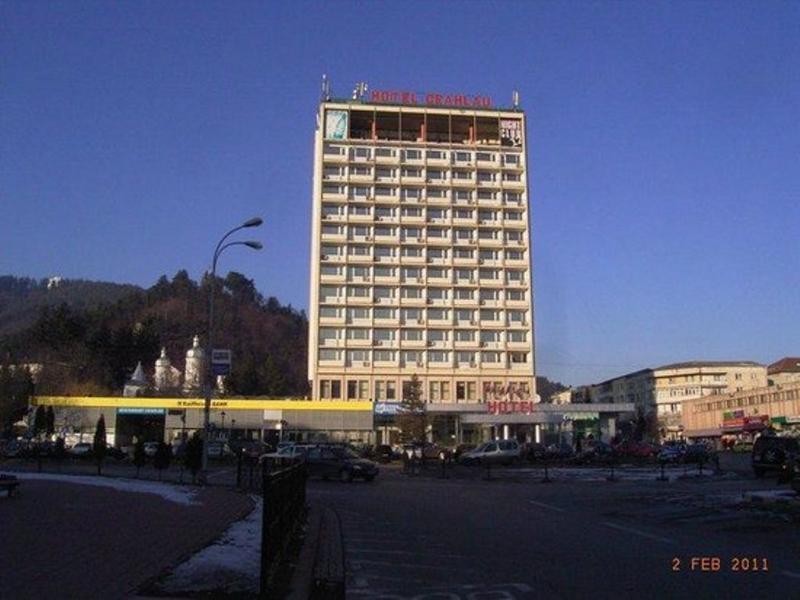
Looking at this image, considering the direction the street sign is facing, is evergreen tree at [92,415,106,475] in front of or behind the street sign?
behind

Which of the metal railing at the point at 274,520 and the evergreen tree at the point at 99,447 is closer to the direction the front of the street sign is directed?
the metal railing

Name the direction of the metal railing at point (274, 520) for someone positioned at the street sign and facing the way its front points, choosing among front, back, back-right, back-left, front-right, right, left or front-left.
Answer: front

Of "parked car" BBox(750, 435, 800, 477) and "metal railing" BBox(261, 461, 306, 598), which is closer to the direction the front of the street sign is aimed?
the metal railing

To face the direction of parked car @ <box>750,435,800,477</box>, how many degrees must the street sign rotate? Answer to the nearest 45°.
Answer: approximately 90° to its left

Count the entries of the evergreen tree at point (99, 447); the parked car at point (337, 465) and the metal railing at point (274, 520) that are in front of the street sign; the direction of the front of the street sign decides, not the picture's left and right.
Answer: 1

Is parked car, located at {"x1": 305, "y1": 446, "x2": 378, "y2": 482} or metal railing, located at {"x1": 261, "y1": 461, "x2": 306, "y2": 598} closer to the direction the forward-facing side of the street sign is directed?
the metal railing

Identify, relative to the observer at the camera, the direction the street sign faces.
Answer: facing the viewer

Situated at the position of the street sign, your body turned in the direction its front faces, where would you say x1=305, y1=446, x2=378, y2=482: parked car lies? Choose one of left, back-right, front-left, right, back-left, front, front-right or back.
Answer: back-left
